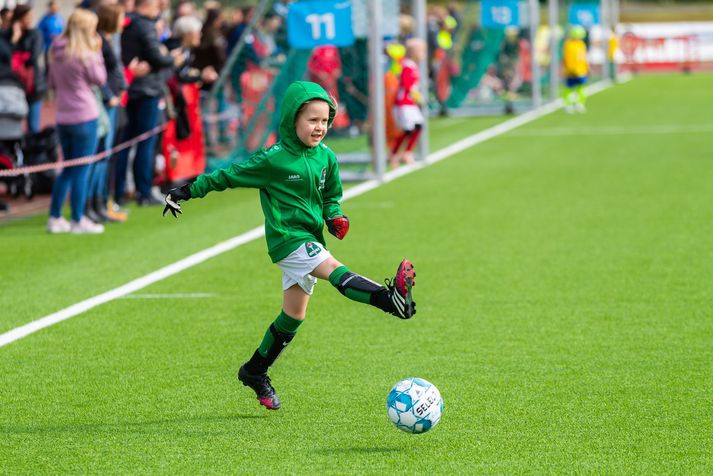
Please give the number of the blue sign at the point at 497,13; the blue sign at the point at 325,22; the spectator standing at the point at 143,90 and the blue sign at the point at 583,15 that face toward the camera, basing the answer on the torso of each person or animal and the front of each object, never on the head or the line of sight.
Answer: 3

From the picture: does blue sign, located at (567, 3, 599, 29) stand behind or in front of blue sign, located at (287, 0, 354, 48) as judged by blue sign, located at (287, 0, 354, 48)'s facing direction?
behind

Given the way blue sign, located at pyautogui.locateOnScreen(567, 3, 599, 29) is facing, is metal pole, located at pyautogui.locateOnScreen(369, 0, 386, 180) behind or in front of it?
in front

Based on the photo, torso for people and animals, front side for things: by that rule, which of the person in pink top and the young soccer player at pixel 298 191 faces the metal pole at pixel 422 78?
the person in pink top

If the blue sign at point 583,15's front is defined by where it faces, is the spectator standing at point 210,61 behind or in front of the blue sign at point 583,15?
in front

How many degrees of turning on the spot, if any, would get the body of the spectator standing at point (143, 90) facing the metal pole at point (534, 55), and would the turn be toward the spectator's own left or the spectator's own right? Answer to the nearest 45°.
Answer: approximately 45° to the spectator's own left

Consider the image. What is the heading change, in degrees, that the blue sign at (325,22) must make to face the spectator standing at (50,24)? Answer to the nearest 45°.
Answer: approximately 90° to its right

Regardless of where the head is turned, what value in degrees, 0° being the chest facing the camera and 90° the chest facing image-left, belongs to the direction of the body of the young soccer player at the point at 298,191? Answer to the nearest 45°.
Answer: approximately 315°

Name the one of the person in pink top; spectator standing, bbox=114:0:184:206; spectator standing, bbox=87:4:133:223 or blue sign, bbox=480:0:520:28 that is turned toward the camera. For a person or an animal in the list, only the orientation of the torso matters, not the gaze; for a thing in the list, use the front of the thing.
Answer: the blue sign

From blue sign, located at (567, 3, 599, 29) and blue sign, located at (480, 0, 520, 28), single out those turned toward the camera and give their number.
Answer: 2

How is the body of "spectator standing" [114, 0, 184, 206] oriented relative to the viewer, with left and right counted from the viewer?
facing to the right of the viewer

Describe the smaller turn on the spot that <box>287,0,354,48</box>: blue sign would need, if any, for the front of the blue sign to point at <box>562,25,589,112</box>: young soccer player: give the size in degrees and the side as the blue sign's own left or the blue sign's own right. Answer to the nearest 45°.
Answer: approximately 135° to the blue sign's own left

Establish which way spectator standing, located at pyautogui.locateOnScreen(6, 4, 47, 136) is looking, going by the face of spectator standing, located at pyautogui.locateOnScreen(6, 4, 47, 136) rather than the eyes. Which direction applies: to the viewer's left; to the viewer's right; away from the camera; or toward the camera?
to the viewer's right

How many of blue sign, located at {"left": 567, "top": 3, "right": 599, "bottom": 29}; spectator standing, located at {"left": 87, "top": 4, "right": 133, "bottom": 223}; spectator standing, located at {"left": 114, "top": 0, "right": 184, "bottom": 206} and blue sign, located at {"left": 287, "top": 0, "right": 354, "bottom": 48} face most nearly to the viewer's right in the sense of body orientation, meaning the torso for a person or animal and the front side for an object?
2

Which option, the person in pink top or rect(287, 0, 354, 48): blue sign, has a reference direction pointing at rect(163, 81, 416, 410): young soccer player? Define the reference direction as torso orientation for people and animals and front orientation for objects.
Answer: the blue sign
